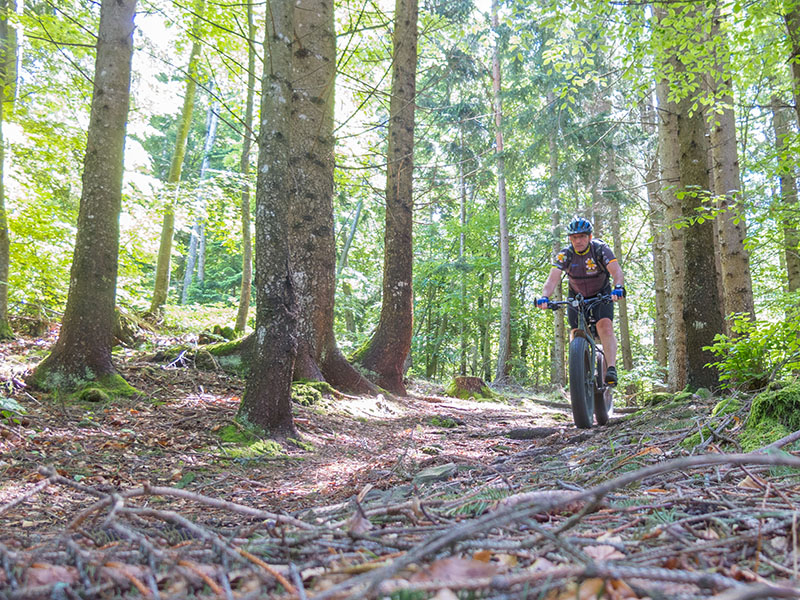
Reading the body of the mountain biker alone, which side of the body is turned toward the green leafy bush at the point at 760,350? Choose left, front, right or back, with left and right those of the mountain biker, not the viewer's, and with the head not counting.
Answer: left

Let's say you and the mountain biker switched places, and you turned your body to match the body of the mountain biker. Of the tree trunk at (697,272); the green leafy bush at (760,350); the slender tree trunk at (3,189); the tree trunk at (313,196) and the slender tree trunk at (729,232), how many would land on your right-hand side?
2

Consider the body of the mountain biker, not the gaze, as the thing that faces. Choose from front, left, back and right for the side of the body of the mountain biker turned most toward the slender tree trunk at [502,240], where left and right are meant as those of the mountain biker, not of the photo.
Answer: back

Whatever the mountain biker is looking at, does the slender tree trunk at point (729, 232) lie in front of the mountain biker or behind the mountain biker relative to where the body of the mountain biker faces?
behind

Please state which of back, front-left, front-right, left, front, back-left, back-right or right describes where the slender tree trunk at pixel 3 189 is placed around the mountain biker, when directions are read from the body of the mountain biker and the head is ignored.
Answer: right

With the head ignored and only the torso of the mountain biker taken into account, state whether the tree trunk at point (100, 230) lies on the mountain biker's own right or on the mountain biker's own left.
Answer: on the mountain biker's own right

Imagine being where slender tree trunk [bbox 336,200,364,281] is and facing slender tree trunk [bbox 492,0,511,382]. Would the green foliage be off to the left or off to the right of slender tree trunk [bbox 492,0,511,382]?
right

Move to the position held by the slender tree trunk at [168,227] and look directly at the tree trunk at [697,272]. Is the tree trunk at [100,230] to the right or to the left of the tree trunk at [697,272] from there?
right

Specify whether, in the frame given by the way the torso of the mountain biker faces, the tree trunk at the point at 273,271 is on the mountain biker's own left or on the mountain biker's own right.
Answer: on the mountain biker's own right

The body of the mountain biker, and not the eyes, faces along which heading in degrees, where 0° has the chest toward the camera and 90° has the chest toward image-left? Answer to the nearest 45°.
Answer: approximately 0°

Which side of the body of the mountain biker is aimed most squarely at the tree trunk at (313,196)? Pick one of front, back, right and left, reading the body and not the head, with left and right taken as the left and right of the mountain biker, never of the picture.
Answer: right
